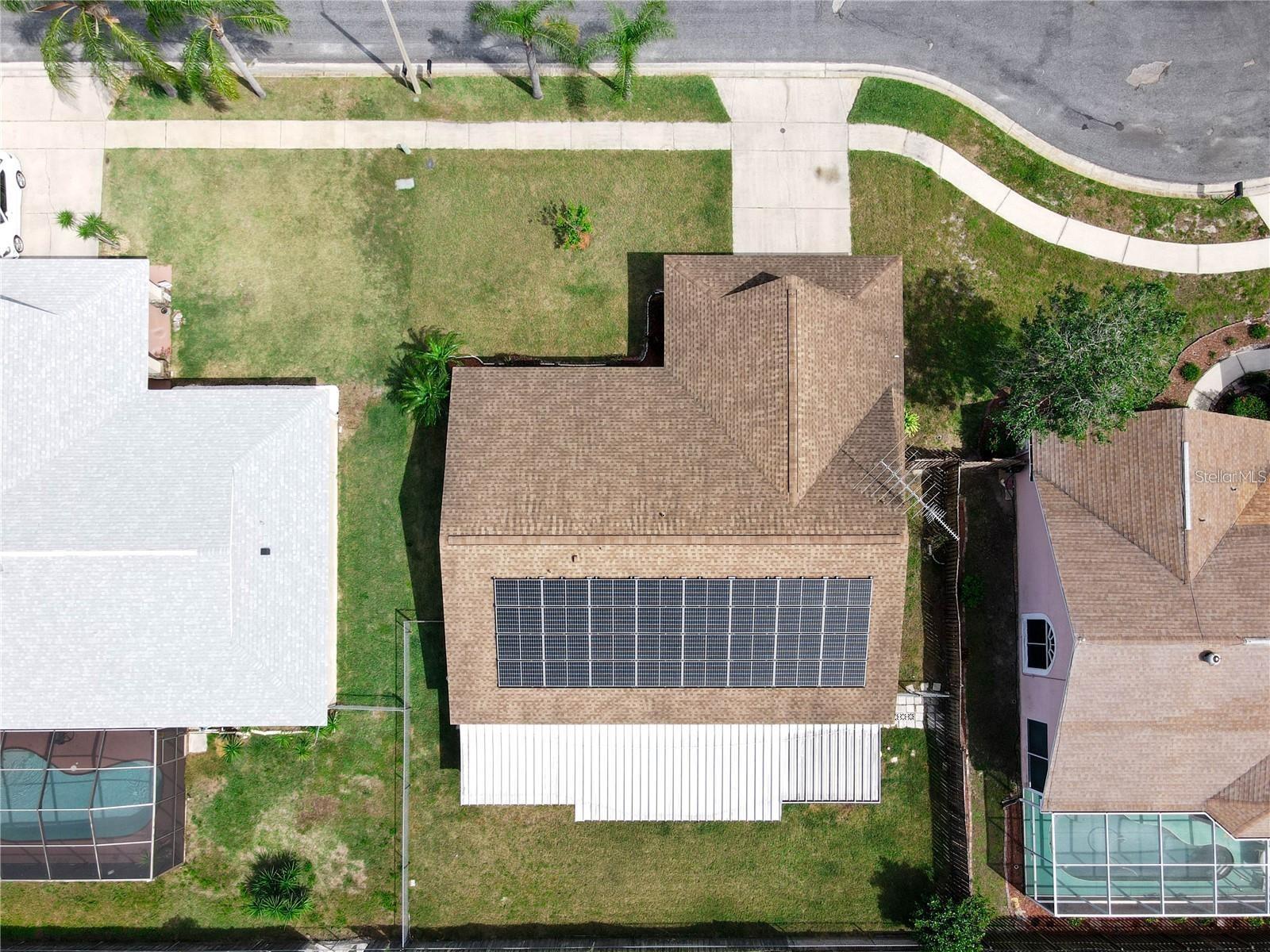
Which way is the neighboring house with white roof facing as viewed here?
away from the camera

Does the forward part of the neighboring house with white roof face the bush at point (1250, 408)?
no

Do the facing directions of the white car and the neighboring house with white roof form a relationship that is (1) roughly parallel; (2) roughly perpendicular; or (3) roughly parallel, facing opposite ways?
roughly parallel, facing opposite ways

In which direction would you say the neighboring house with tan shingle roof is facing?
away from the camera

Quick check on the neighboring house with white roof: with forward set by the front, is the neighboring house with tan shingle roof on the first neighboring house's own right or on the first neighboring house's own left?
on the first neighboring house's own right

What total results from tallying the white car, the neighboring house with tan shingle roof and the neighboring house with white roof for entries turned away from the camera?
2

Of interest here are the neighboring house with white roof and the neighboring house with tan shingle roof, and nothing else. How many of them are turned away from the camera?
2
